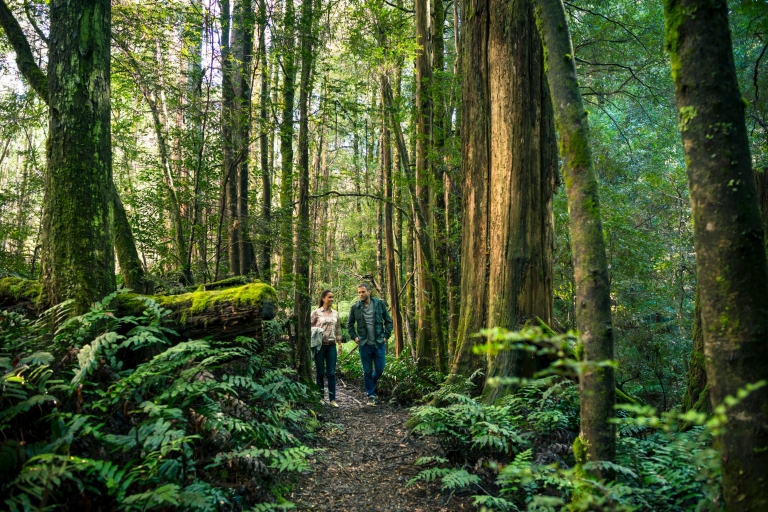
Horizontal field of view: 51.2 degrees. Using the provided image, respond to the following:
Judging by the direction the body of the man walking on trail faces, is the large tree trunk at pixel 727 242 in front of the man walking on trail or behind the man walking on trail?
in front

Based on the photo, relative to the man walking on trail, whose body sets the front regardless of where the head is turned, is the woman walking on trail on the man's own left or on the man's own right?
on the man's own right

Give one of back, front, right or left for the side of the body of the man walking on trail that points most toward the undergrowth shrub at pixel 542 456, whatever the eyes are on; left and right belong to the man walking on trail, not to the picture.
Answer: front

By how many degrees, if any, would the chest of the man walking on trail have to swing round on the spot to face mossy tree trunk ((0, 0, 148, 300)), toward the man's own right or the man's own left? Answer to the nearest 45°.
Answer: approximately 45° to the man's own right

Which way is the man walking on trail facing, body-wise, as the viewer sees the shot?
toward the camera

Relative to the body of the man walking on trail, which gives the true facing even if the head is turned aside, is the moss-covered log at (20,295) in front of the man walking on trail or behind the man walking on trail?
in front
